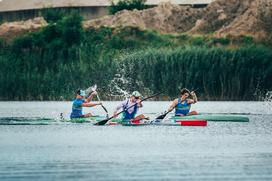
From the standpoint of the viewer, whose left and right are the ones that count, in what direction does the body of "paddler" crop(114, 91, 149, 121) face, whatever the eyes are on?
facing the viewer and to the right of the viewer
